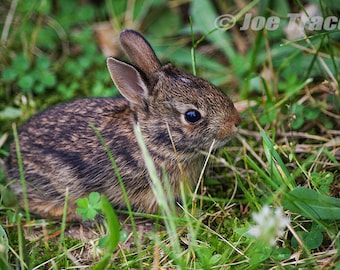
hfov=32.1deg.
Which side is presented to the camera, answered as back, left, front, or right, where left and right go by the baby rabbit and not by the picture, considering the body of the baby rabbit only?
right
